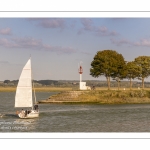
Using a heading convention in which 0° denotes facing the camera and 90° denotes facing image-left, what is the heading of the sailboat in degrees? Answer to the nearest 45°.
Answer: approximately 270°
